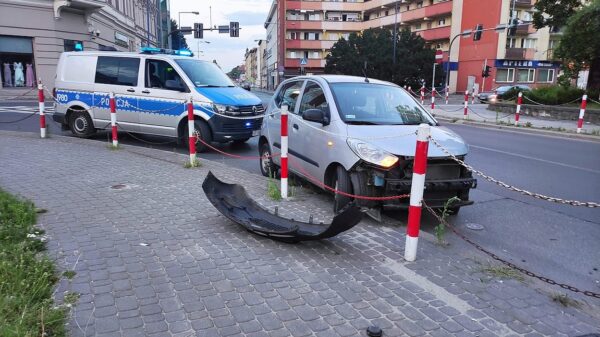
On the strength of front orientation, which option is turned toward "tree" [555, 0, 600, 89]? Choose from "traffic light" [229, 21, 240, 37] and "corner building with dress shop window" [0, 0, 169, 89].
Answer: the corner building with dress shop window

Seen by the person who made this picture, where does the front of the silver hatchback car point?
facing the viewer and to the right of the viewer

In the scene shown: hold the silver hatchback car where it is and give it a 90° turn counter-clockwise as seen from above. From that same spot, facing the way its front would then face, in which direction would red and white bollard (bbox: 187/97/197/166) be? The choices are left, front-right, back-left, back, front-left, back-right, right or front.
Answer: left

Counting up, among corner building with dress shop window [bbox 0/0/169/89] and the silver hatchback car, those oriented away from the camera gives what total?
0

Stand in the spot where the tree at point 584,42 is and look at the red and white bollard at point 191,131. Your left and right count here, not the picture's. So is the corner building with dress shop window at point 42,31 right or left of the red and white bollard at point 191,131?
right

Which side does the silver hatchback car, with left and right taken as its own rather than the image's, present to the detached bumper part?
right

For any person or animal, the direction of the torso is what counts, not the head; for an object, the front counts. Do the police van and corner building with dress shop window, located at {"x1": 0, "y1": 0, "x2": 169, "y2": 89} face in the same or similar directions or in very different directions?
same or similar directions

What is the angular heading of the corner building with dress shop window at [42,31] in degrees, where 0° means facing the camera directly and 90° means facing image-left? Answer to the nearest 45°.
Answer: approximately 315°

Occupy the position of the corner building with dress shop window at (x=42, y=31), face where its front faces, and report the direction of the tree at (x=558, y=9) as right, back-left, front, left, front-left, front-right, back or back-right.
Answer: front
